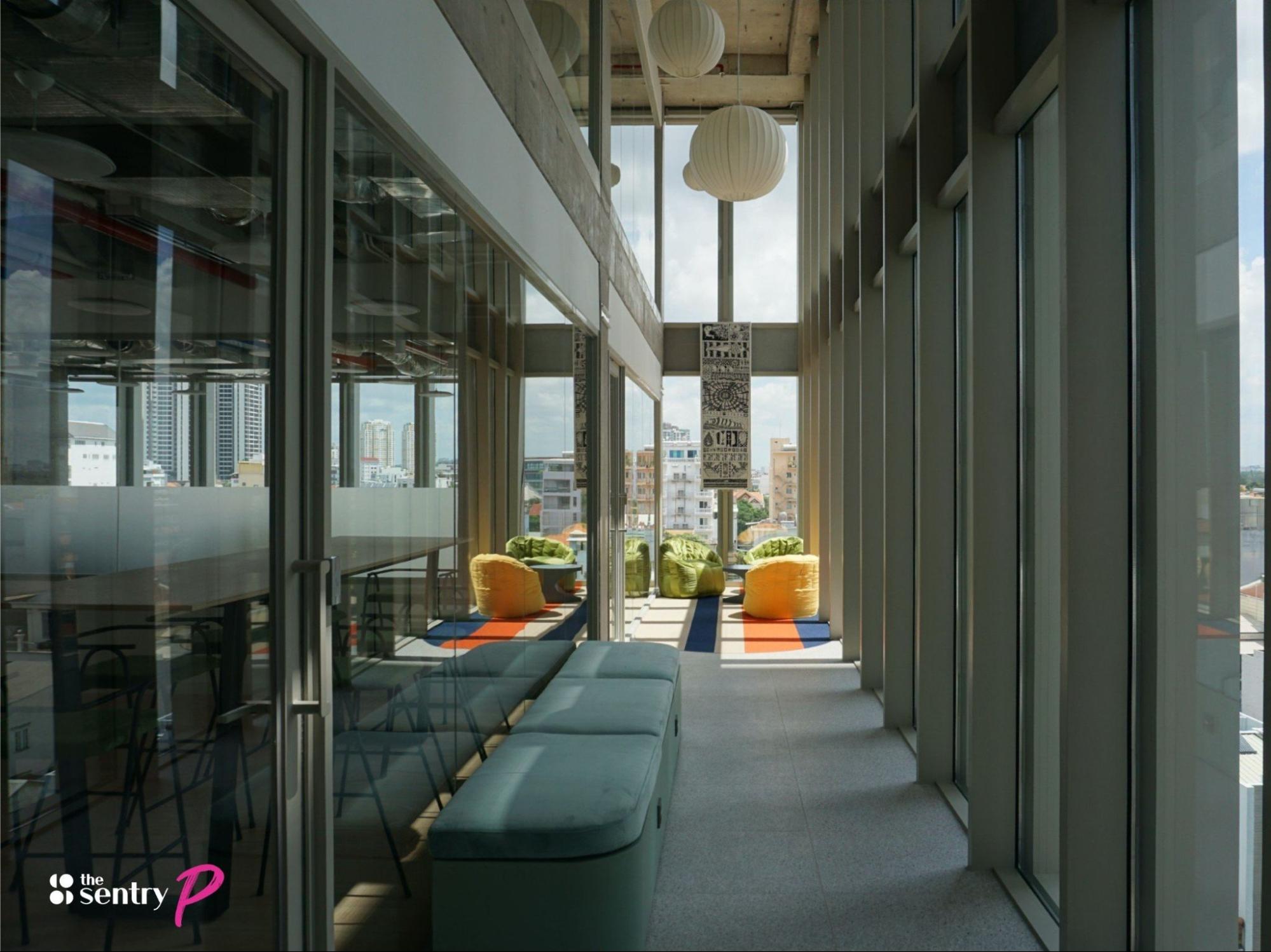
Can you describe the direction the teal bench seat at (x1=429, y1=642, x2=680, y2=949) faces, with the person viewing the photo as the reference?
facing to the right of the viewer

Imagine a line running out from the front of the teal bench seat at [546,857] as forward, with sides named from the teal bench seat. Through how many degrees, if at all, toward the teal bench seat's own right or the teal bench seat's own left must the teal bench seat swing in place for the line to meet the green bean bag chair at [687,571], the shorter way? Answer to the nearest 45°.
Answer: approximately 90° to the teal bench seat's own left

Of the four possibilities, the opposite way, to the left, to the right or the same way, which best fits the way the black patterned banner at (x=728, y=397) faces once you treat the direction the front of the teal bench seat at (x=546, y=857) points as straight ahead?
to the right

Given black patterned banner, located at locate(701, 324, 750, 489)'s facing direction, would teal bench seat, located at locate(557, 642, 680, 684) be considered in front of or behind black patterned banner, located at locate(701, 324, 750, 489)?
in front

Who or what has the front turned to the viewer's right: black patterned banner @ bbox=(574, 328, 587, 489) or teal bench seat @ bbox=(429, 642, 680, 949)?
the teal bench seat

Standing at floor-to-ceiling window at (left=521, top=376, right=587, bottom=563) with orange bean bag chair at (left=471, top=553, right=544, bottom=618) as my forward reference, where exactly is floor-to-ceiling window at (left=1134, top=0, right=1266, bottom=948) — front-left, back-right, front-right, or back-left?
front-left

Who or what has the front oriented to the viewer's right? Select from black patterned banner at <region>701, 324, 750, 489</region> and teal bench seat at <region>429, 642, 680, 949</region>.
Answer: the teal bench seat

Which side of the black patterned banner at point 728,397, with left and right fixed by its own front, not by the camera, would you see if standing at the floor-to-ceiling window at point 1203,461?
front

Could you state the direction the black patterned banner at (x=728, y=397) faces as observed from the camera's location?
facing the viewer
